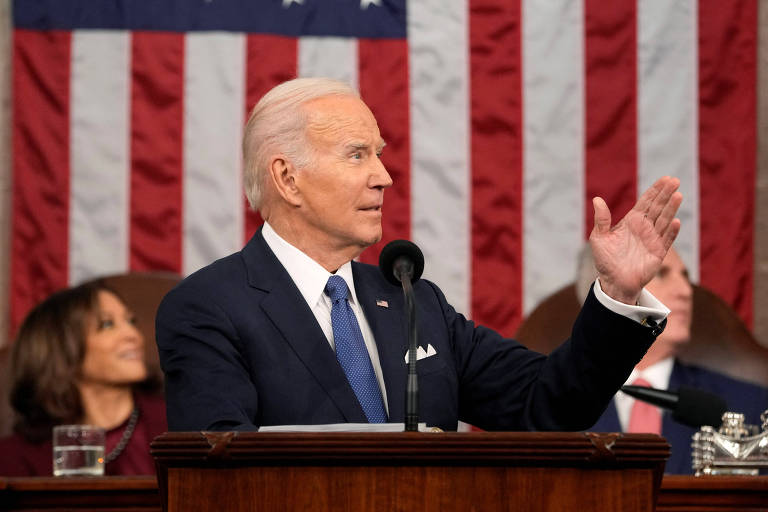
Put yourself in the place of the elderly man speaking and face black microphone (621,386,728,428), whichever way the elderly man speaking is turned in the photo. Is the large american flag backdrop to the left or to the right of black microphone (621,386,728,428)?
left

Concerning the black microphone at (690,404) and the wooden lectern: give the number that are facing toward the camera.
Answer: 1

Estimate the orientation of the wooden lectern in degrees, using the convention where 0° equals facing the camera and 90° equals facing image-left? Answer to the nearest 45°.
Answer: approximately 0°

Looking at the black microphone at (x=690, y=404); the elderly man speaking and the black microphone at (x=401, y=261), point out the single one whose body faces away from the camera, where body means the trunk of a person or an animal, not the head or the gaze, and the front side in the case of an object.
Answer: the black microphone at (x=401, y=261)

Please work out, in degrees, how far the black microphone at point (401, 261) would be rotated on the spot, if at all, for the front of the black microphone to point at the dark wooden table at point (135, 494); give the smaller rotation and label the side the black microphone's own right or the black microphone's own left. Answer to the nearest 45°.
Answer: approximately 45° to the black microphone's own left

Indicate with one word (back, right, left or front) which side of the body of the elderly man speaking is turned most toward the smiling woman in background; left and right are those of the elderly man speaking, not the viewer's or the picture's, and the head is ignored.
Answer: back

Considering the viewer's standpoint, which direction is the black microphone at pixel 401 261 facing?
facing away from the viewer

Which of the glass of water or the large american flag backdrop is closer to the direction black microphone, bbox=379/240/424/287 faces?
the large american flag backdrop

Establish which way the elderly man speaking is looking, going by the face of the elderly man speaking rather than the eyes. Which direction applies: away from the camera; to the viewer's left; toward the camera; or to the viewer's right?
to the viewer's right

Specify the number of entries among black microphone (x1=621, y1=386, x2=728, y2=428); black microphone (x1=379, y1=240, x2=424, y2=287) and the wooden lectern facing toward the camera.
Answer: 1

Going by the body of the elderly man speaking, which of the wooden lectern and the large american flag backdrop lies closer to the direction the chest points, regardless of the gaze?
the wooden lectern

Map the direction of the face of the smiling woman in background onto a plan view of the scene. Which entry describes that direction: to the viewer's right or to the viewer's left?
to the viewer's right

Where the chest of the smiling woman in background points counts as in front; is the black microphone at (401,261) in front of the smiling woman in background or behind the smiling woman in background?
in front

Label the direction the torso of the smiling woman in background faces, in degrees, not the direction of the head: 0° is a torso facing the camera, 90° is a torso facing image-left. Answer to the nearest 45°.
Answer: approximately 315°
